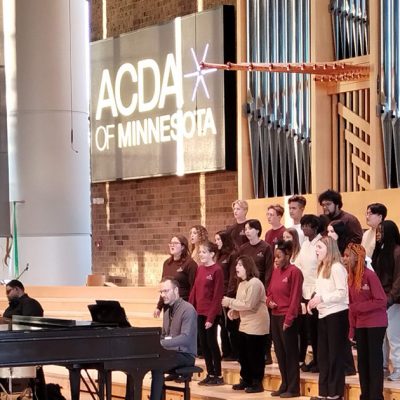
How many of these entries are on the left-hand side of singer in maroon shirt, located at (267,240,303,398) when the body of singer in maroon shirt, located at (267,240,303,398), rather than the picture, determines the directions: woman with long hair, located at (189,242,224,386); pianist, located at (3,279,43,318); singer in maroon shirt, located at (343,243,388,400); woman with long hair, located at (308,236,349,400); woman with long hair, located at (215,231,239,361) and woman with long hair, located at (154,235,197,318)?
2

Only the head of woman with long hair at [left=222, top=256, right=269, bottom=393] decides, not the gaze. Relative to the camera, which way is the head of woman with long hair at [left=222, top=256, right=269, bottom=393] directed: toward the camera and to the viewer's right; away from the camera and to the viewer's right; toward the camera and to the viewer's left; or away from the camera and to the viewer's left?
toward the camera and to the viewer's left

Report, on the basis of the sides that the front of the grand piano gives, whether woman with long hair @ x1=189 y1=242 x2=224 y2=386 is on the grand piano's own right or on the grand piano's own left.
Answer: on the grand piano's own left

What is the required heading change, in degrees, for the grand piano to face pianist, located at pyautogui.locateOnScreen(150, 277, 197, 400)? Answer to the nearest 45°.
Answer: approximately 45° to its left

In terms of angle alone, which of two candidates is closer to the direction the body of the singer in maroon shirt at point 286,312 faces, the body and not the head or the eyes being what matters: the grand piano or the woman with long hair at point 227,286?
the grand piano

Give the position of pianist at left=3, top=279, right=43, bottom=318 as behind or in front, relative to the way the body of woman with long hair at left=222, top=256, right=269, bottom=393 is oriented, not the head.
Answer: in front

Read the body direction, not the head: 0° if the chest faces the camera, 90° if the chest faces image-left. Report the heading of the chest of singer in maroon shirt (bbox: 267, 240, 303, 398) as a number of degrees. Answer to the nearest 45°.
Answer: approximately 45°

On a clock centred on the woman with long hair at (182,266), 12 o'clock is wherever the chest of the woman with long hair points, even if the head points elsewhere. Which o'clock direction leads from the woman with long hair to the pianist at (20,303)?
The pianist is roughly at 2 o'clock from the woman with long hair.

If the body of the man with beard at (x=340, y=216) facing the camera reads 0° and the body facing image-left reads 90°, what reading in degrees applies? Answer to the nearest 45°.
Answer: approximately 45°

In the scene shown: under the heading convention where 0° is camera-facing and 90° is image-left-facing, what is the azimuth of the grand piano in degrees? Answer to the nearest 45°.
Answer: approximately 270°

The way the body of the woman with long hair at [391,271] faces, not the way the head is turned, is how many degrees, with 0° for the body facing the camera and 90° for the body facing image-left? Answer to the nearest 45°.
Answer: approximately 90°

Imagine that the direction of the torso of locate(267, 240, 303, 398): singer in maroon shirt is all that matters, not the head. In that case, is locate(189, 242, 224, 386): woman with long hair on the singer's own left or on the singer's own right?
on the singer's own right
